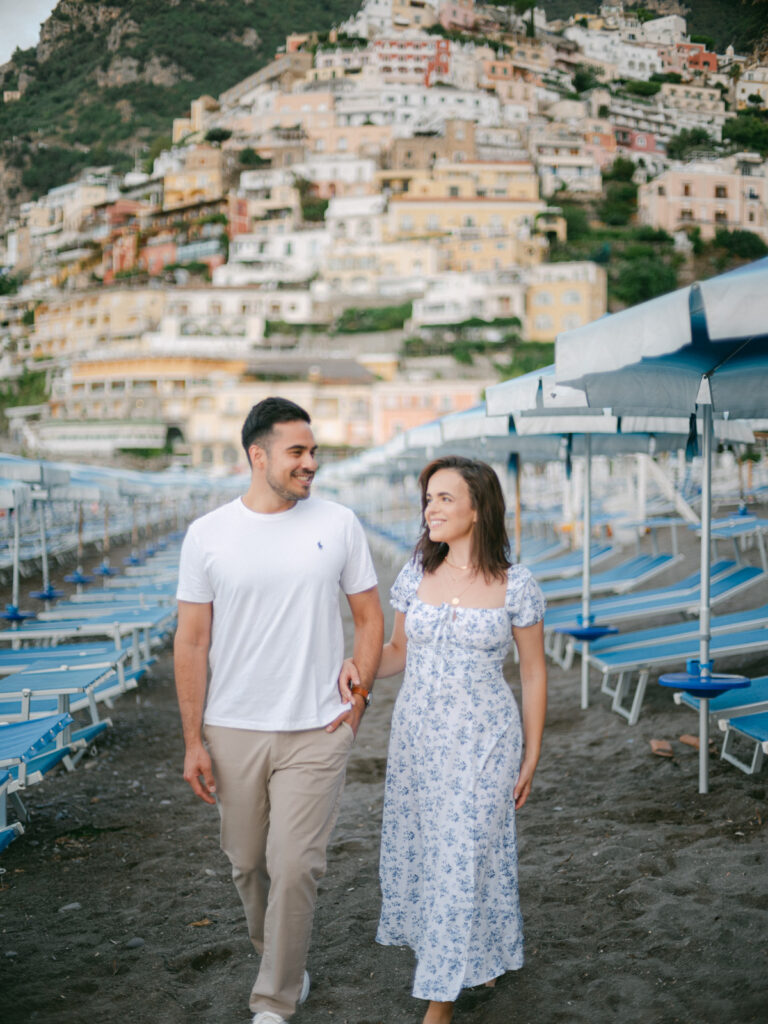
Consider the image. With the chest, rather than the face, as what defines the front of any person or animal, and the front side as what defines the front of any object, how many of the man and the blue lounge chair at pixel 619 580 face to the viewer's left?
1

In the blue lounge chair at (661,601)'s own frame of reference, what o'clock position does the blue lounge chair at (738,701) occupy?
the blue lounge chair at (738,701) is roughly at 9 o'clock from the blue lounge chair at (661,601).

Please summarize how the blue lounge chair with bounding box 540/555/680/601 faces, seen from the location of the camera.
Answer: facing to the left of the viewer

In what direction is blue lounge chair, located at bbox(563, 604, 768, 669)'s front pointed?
to the viewer's left

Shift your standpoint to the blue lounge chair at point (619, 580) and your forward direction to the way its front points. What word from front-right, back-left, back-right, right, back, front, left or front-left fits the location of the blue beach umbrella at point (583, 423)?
left

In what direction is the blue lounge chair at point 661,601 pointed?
to the viewer's left

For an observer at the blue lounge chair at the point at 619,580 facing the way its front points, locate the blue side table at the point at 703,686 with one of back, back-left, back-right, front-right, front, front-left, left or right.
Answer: left

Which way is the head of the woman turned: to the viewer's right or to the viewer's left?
to the viewer's left
